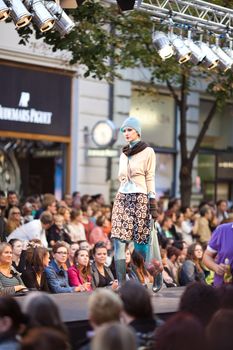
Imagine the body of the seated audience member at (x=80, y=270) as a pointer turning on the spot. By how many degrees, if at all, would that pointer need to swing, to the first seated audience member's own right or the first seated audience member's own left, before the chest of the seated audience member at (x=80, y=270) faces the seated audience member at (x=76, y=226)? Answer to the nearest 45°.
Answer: approximately 135° to the first seated audience member's own left

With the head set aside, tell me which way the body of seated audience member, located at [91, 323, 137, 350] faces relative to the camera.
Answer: away from the camera

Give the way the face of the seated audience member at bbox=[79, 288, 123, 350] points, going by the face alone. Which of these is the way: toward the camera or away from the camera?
away from the camera

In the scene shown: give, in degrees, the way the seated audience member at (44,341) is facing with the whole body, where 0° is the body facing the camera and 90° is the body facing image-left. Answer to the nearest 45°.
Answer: approximately 180°

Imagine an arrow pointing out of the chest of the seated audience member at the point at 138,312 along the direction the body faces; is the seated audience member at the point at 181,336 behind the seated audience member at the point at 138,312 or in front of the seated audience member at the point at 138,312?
behind

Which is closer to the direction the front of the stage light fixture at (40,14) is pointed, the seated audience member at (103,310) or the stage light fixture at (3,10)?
the seated audience member

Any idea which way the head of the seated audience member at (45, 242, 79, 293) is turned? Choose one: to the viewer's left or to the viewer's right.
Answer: to the viewer's right
